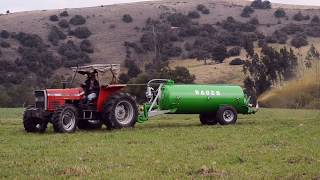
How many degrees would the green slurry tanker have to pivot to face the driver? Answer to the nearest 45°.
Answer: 0° — it already faces them

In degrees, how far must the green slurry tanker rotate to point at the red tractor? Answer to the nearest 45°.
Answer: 0° — it already faces it

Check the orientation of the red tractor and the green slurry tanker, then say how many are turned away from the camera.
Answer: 0

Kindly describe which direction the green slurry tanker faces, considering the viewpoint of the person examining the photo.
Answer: facing the viewer and to the left of the viewer
